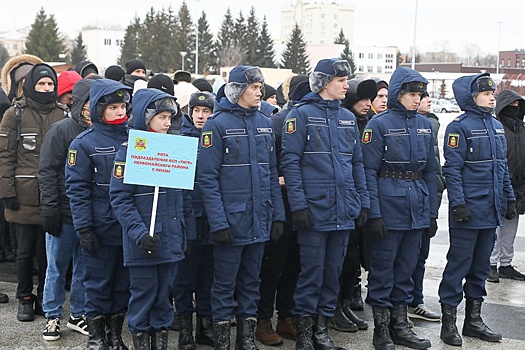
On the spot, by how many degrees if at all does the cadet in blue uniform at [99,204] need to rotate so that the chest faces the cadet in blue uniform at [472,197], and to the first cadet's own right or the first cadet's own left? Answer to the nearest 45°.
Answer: approximately 45° to the first cadet's own left

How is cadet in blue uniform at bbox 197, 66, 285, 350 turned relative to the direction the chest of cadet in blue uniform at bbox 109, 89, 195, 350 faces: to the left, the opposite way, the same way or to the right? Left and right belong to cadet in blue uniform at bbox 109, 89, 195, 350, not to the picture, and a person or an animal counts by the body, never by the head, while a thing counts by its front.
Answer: the same way

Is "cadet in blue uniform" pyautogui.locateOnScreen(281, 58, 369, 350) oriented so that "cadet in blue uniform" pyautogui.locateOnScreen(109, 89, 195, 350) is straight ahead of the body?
no

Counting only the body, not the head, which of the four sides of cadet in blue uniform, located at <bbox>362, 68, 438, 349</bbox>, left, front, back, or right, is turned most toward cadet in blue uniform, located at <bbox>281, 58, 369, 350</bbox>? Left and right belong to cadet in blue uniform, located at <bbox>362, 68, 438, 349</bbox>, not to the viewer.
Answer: right

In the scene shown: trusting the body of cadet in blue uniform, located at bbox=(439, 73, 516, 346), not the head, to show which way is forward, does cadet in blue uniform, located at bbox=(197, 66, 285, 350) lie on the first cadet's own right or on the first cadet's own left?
on the first cadet's own right

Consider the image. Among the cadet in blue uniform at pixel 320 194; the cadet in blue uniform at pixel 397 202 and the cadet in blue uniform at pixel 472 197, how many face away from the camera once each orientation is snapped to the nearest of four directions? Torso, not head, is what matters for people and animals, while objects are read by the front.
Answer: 0

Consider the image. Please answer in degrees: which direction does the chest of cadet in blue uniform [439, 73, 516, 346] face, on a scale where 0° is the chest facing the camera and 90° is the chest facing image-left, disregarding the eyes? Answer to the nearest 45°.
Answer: approximately 315°

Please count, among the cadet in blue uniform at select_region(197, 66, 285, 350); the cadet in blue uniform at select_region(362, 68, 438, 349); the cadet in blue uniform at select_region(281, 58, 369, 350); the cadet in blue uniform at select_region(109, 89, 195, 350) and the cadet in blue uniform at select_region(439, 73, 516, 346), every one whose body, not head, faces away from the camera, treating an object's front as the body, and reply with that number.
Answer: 0

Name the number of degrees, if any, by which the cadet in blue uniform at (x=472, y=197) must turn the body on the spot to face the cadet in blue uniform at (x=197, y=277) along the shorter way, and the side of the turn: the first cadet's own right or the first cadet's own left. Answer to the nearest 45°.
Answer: approximately 90° to the first cadet's own right

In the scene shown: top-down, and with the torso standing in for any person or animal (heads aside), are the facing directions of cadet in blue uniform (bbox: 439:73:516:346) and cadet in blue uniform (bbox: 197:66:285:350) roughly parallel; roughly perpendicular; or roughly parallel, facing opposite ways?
roughly parallel

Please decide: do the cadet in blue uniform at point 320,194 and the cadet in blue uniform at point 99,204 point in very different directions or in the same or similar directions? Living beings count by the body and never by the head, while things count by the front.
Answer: same or similar directions

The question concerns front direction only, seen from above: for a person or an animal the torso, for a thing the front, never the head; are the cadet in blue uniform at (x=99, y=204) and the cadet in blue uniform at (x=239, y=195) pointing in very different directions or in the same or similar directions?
same or similar directions

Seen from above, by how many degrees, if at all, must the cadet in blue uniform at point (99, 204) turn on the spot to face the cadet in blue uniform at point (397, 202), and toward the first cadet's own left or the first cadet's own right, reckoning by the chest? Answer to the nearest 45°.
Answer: approximately 45° to the first cadet's own left

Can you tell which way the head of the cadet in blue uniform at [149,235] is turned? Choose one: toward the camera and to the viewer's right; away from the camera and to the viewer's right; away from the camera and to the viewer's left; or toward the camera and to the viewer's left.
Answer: toward the camera and to the viewer's right

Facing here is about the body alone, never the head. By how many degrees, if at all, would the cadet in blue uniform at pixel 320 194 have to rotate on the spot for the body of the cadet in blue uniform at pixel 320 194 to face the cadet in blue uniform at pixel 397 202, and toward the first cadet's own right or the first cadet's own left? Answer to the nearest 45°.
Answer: approximately 90° to the first cadet's own left

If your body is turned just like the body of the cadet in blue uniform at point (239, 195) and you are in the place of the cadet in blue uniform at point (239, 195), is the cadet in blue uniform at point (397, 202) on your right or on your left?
on your left

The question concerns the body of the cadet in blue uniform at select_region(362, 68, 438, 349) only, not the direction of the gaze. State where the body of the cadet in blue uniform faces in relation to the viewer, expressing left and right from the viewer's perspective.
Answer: facing the viewer and to the right of the viewer

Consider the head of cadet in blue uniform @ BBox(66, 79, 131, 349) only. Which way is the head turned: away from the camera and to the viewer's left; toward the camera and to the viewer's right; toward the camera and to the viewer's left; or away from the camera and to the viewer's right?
toward the camera and to the viewer's right
